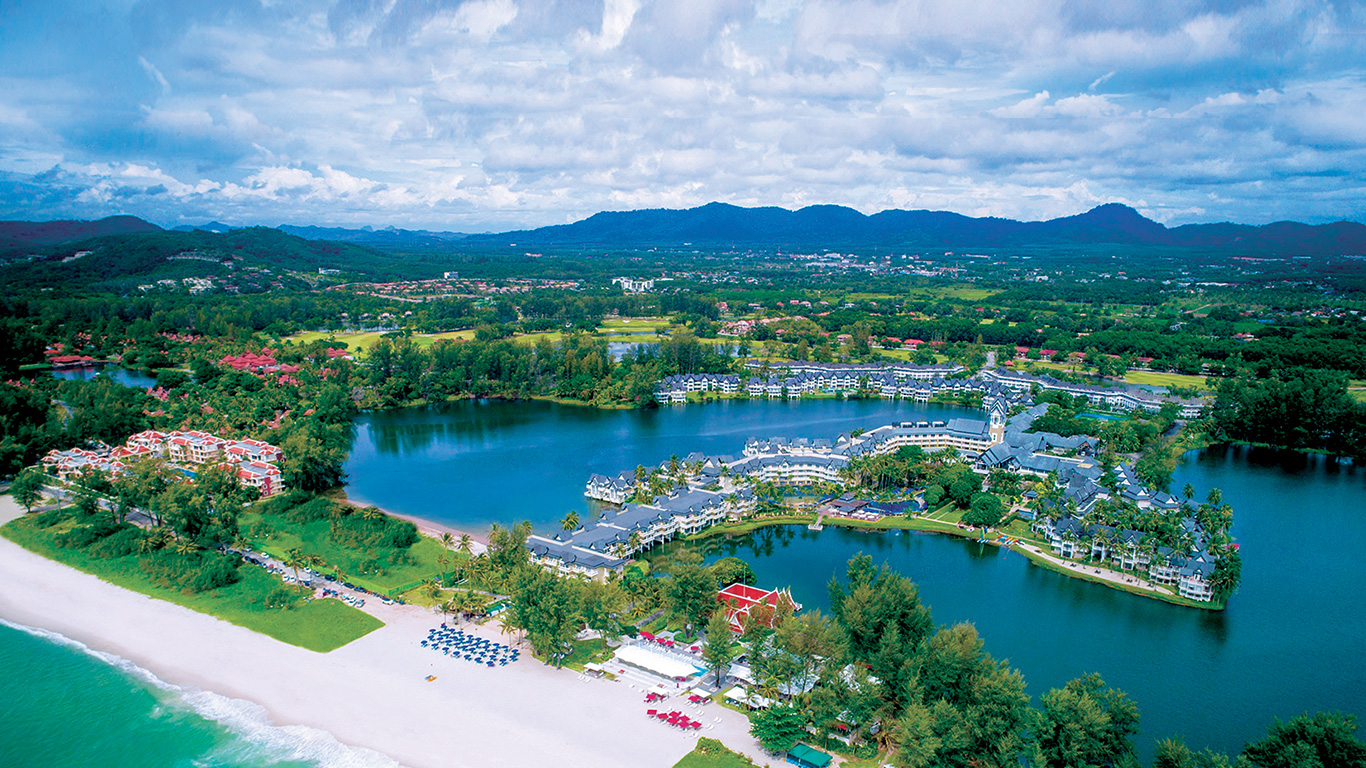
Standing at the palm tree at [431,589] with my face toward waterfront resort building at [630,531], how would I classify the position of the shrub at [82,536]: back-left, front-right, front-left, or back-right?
back-left

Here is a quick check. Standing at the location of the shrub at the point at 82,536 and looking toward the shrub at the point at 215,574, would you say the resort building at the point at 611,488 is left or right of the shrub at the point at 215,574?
left

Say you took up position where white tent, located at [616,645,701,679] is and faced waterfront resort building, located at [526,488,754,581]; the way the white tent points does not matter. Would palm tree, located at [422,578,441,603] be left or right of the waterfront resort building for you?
left
